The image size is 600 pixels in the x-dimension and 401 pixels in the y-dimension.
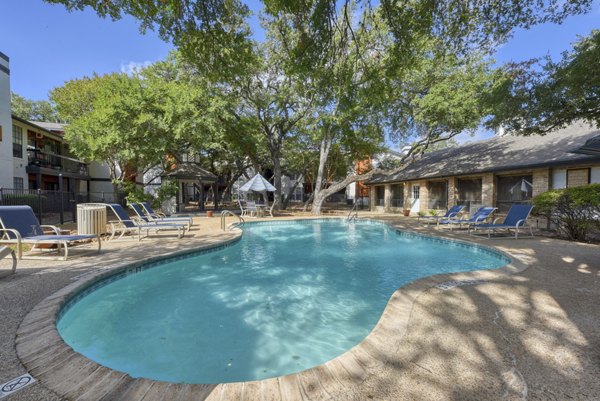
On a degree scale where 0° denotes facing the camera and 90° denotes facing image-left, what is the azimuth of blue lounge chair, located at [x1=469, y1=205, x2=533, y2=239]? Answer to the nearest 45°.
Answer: approximately 45°

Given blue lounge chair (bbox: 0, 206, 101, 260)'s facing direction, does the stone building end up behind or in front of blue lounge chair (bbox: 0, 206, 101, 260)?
in front

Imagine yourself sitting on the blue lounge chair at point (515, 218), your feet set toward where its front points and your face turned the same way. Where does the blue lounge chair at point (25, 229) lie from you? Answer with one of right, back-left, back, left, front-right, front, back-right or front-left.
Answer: front

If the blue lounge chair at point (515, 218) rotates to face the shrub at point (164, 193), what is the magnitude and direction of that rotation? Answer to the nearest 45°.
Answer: approximately 45° to its right

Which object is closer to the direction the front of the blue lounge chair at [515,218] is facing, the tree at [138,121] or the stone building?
the tree

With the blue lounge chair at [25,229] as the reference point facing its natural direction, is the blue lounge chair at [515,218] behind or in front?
in front

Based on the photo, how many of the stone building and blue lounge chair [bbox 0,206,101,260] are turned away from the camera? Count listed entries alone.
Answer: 0

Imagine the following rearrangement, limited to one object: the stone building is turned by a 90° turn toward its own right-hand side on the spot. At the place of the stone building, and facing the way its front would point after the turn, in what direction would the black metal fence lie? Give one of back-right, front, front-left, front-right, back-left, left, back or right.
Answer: left

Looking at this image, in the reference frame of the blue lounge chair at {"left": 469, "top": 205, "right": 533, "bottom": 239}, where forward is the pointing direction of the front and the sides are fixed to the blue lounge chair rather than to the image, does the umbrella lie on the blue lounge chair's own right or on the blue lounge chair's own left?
on the blue lounge chair's own right

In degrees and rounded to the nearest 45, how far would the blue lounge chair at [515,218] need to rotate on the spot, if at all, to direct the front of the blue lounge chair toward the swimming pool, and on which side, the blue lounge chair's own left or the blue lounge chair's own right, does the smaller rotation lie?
0° — it already faces it

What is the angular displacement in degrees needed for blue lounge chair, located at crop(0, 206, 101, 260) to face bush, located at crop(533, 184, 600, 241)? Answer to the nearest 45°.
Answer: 0° — it already faces it

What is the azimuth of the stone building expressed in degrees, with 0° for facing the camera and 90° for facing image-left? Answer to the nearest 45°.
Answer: approximately 45°

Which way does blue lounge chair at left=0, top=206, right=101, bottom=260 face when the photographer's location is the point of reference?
facing the viewer and to the right of the viewer

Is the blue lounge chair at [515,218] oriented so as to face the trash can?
yes

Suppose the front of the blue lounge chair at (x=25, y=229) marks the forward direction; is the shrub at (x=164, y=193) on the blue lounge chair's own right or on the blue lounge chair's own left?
on the blue lounge chair's own left

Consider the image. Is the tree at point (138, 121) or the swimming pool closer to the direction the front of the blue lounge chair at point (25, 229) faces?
the swimming pool

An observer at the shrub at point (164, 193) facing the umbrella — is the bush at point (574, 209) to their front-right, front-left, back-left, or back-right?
front-right

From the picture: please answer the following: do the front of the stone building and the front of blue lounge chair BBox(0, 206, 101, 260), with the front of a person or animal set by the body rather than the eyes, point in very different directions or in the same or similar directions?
very different directions

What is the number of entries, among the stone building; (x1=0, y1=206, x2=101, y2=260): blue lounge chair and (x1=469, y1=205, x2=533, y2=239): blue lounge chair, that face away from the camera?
0

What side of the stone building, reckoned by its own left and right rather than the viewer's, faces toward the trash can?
front

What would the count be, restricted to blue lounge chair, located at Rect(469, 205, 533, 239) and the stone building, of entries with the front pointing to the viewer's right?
0
